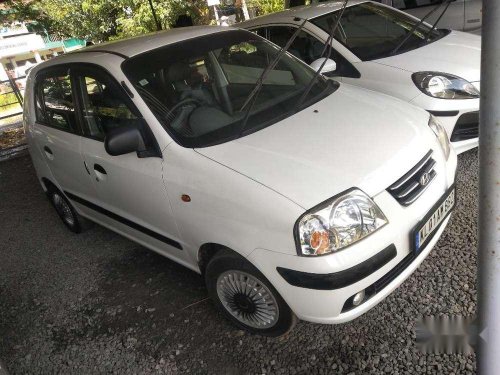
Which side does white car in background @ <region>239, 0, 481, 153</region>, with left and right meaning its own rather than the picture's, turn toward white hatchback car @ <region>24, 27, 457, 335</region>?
right

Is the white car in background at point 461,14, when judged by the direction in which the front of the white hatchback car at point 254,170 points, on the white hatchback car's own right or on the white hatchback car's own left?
on the white hatchback car's own left

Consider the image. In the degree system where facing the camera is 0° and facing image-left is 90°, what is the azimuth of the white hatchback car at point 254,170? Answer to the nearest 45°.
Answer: approximately 315°

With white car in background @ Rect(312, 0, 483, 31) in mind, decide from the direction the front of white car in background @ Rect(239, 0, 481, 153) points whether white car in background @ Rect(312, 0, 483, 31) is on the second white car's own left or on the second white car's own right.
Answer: on the second white car's own left

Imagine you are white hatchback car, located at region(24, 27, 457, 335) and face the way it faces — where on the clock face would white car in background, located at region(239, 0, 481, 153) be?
The white car in background is roughly at 9 o'clock from the white hatchback car.
